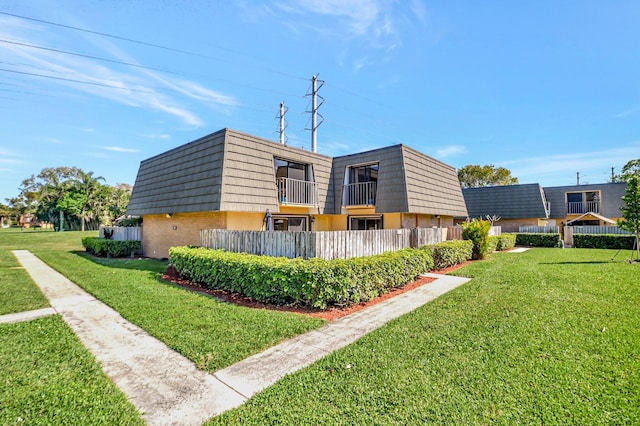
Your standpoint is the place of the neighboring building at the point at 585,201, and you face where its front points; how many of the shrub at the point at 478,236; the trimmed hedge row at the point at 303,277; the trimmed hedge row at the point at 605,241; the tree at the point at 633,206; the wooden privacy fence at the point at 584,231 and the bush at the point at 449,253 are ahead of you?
6

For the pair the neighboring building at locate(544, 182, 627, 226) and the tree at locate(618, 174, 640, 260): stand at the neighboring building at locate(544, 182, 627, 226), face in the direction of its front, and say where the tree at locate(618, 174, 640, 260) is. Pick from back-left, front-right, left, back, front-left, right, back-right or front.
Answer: front

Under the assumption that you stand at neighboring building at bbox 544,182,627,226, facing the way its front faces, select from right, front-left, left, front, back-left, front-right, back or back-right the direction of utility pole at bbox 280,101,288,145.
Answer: front-right

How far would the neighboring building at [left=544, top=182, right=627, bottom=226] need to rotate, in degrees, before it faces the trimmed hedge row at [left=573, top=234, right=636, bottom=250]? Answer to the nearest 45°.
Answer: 0° — it already faces it

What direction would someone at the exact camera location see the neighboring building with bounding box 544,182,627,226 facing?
facing the viewer

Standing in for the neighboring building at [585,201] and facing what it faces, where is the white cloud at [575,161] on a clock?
The white cloud is roughly at 6 o'clock from the neighboring building.

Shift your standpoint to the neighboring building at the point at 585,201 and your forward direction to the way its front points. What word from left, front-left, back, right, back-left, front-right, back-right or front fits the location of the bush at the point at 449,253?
front

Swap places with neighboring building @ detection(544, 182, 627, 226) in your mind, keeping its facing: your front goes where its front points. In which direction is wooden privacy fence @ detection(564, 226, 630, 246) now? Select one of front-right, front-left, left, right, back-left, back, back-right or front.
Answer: front

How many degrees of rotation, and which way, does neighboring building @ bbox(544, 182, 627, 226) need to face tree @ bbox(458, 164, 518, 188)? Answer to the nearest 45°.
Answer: approximately 135° to its right

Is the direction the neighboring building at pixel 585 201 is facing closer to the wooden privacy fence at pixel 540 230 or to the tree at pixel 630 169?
the wooden privacy fence

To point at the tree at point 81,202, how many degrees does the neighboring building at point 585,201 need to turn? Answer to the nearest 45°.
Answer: approximately 45° to its right

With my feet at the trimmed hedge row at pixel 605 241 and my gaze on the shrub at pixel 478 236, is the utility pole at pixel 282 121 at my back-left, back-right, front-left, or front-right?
front-right
